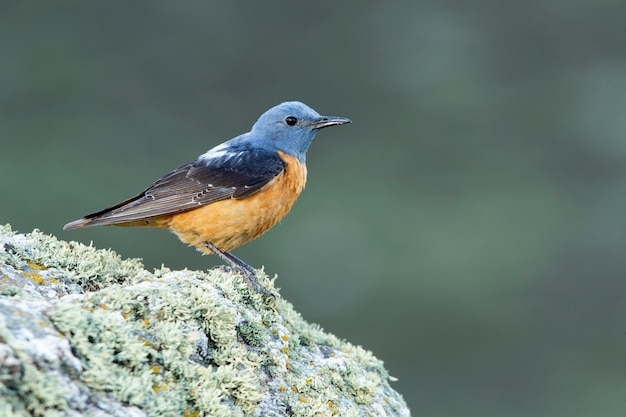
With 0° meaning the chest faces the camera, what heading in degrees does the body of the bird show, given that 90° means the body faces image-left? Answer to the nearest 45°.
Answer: approximately 270°
